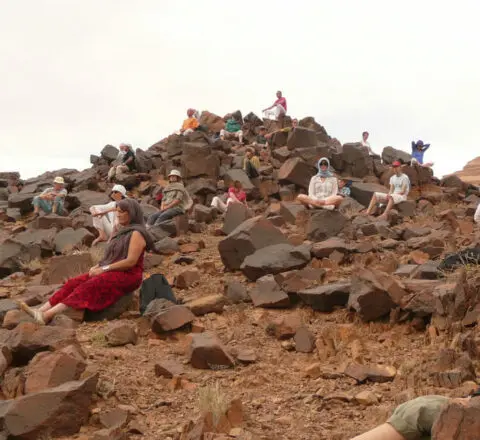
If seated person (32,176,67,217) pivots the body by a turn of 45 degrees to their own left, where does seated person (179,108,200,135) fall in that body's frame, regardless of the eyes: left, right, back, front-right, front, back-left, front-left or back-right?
back-left

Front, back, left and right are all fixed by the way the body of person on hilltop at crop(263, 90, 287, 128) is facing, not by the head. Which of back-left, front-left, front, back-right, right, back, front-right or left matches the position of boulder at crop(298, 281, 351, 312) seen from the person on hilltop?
front-left

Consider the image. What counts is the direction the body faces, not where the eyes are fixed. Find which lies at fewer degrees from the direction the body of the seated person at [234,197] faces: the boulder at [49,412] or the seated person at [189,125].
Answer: the boulder

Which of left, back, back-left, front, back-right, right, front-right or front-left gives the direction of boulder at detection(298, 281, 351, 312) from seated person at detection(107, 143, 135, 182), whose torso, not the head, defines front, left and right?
front-left

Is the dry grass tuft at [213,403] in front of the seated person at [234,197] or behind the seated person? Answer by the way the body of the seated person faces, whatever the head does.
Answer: in front

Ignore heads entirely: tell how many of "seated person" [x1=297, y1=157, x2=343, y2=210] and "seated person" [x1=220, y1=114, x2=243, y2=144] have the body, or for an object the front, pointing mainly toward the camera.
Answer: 2

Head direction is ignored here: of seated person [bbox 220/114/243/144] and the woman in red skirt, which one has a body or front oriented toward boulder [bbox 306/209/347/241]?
the seated person

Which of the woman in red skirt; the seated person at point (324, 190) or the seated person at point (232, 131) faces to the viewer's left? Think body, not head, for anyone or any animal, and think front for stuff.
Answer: the woman in red skirt

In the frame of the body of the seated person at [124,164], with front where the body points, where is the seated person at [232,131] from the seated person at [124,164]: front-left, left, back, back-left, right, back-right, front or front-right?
back

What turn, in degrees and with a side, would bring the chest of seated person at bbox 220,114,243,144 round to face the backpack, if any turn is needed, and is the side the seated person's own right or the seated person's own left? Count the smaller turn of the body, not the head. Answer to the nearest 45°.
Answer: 0° — they already face it
